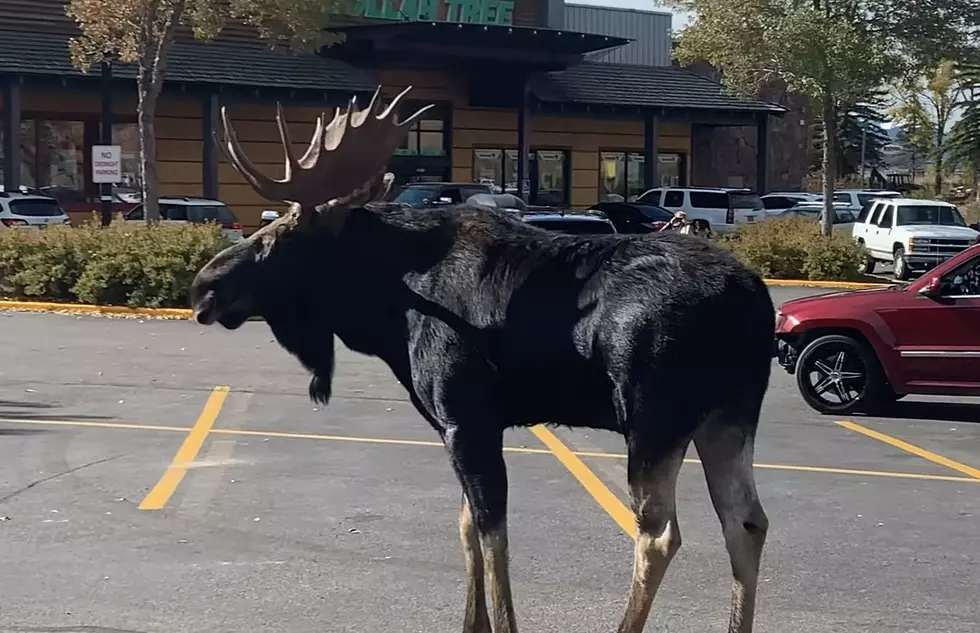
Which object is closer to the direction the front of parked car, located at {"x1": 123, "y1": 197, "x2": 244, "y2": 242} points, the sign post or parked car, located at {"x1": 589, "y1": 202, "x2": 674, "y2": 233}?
the sign post

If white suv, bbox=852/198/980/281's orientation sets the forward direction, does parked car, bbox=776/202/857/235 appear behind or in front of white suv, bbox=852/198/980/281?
behind

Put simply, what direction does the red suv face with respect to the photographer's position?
facing to the left of the viewer

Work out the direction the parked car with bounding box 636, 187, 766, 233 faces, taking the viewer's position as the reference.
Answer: facing away from the viewer and to the left of the viewer

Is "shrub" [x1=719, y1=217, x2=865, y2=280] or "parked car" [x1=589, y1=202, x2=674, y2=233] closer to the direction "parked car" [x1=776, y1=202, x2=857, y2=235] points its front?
the parked car

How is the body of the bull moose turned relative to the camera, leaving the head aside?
to the viewer's left
